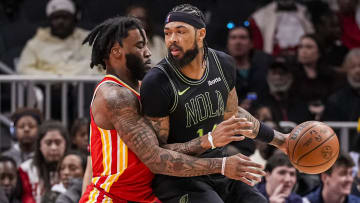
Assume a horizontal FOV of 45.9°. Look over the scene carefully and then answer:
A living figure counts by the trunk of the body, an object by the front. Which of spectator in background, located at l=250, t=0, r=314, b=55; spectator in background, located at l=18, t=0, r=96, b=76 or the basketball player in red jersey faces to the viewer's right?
the basketball player in red jersey

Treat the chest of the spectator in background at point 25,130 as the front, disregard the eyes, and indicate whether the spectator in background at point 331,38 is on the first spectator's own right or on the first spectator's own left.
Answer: on the first spectator's own left

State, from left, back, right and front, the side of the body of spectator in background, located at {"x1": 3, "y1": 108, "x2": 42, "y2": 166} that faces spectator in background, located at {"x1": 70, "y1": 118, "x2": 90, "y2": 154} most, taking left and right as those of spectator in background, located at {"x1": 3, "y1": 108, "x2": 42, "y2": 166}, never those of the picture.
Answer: left

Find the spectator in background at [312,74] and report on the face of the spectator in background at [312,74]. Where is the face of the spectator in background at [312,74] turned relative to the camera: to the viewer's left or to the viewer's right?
to the viewer's left

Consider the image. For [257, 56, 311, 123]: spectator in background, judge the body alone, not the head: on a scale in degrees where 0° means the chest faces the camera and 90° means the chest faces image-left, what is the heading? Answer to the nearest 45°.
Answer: approximately 0°

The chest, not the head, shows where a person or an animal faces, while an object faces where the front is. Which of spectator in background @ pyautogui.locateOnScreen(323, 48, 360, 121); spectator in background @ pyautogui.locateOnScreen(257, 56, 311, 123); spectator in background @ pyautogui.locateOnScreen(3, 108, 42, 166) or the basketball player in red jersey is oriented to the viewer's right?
the basketball player in red jersey

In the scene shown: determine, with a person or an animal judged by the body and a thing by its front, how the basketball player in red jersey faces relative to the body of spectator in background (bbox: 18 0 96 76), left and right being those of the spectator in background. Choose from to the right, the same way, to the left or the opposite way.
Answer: to the left

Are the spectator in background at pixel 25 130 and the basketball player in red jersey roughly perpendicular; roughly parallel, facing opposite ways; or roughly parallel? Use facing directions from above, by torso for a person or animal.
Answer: roughly perpendicular

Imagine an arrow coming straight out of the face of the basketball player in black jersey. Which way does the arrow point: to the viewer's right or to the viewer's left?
to the viewer's left

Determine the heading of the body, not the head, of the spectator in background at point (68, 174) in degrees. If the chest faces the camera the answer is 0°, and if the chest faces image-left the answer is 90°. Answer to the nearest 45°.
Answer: approximately 45°
